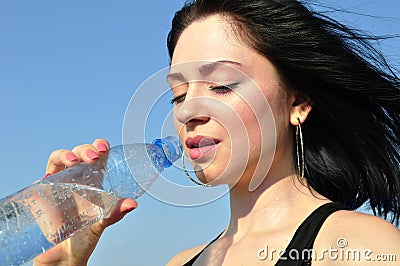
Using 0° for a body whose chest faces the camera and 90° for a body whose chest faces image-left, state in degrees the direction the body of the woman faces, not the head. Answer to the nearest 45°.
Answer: approximately 45°
